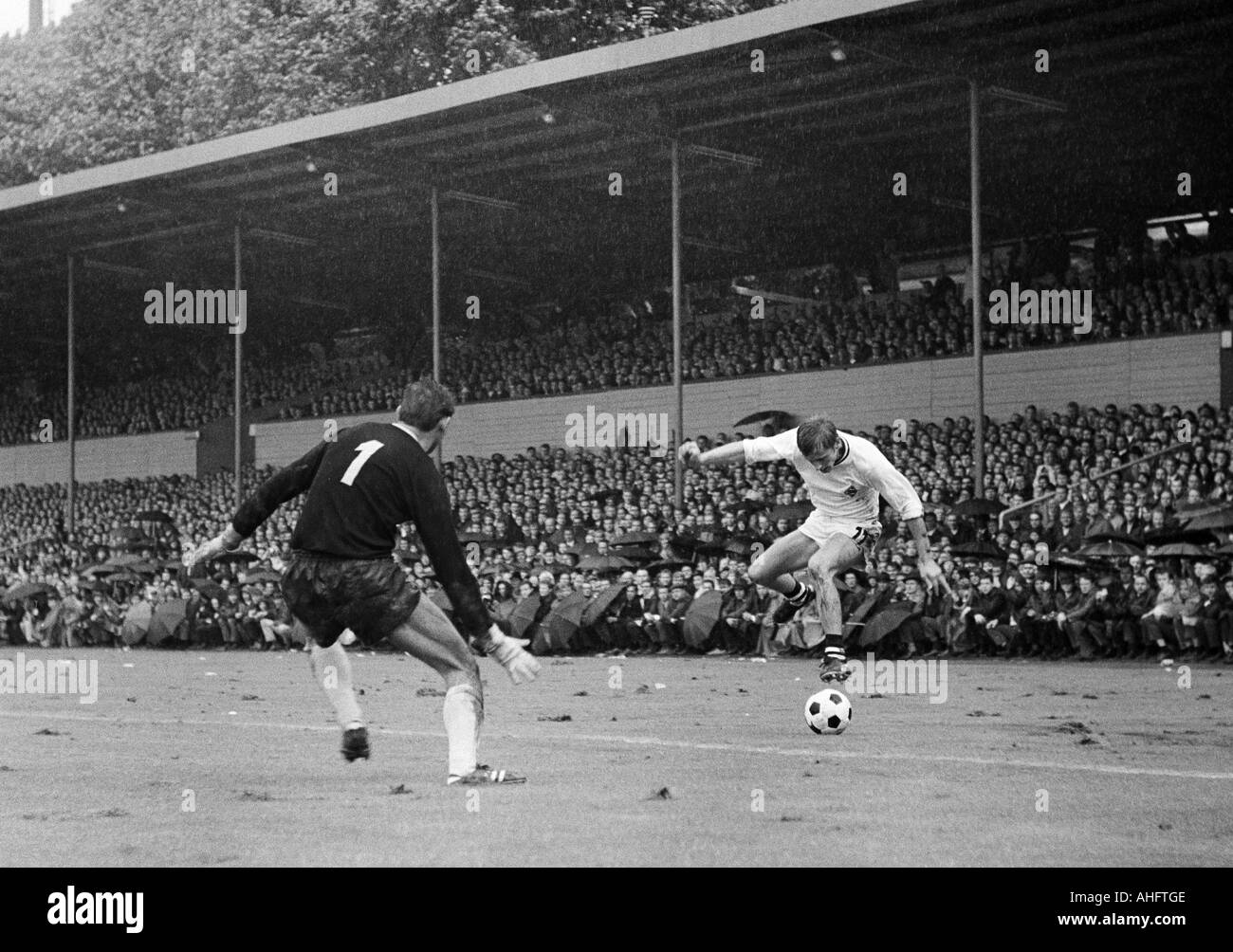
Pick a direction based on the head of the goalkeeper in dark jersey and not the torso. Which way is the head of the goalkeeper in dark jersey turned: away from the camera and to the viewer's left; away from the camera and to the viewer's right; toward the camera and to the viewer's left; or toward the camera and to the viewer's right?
away from the camera and to the viewer's right

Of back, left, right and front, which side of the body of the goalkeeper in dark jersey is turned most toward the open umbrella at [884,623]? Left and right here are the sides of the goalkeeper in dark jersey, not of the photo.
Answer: front

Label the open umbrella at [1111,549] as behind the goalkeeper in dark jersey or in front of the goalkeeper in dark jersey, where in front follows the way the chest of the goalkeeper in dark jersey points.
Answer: in front

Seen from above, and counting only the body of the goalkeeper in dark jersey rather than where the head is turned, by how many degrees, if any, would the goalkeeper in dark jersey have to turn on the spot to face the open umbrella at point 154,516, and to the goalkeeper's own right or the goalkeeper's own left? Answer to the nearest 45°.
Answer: approximately 45° to the goalkeeper's own left

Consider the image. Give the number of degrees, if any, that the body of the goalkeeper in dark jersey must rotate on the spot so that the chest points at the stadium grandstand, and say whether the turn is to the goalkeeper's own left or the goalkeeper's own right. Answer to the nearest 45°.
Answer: approximately 45° to the goalkeeper's own left

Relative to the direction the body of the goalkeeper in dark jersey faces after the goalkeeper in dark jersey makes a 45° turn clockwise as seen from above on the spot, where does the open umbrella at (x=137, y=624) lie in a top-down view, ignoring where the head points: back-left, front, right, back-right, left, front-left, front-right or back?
left

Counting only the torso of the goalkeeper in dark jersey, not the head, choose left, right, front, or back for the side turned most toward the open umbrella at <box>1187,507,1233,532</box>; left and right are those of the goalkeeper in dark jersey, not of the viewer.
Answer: front

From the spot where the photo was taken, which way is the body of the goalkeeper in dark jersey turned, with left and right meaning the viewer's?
facing away from the viewer and to the right of the viewer
